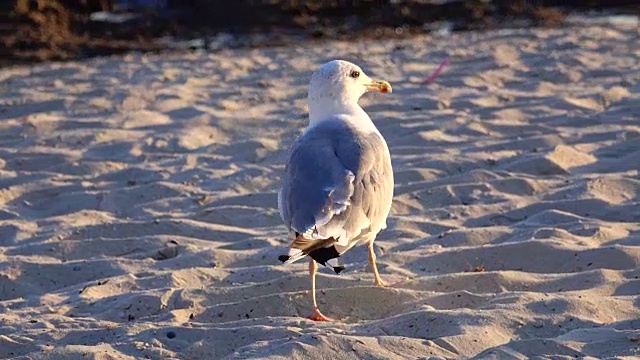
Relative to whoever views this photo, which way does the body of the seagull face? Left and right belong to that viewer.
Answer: facing away from the viewer and to the right of the viewer
